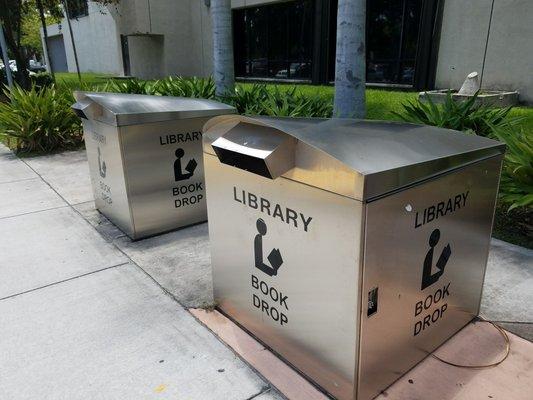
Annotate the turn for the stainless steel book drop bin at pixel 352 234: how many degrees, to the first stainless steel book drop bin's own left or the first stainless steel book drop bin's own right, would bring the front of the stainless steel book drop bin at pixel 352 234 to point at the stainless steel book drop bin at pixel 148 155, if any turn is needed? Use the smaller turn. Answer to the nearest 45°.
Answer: approximately 90° to the first stainless steel book drop bin's own right

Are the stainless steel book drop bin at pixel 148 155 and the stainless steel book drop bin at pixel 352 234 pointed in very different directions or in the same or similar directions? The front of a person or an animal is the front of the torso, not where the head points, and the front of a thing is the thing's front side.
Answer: same or similar directions

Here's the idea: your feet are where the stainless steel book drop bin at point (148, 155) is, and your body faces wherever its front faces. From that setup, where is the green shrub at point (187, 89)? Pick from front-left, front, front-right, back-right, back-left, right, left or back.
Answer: back-right

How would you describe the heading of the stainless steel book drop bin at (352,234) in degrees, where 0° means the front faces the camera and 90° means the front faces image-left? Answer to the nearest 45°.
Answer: approximately 45°

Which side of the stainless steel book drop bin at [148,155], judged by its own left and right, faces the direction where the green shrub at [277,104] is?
back

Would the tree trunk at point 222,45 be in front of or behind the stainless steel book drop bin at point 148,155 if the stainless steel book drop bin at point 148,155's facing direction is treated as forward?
behind

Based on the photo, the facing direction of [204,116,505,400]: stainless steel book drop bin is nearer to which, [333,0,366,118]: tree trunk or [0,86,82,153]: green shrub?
the green shrub

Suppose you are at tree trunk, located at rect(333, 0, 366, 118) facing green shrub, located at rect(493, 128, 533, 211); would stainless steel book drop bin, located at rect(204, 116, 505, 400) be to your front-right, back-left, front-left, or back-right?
front-right

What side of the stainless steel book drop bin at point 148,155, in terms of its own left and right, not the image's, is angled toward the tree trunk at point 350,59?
back

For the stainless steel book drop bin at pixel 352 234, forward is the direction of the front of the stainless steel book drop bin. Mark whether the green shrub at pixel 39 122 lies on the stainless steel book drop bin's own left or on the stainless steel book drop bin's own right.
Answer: on the stainless steel book drop bin's own right

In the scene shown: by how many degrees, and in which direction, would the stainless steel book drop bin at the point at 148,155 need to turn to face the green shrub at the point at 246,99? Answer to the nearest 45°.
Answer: approximately 180°

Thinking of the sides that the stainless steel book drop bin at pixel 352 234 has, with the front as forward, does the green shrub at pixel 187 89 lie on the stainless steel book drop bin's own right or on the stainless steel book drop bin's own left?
on the stainless steel book drop bin's own right

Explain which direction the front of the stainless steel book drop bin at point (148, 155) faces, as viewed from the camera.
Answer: facing the viewer and to the left of the viewer

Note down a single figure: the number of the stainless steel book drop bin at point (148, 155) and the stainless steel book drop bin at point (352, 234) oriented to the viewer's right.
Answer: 0
